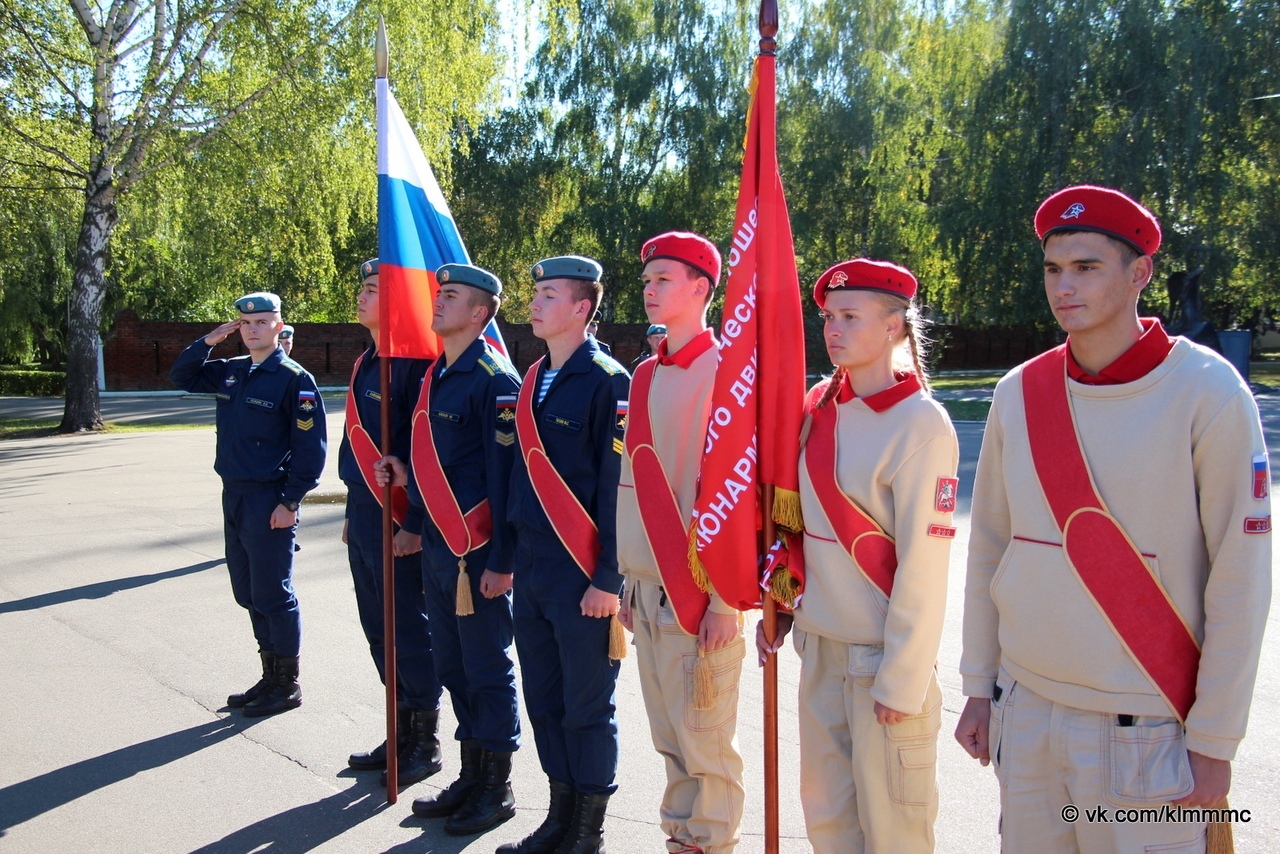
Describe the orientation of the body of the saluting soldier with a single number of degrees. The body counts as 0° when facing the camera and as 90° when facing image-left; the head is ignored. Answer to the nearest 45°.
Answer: approximately 45°

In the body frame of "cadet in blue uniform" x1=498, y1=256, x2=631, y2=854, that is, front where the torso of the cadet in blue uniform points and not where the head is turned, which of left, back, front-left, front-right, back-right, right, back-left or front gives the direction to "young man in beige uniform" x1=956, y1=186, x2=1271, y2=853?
left

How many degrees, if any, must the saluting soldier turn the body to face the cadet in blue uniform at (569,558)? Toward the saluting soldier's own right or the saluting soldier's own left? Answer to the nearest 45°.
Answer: approximately 90° to the saluting soldier's own left

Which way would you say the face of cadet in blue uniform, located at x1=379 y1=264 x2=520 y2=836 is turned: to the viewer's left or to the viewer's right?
to the viewer's left

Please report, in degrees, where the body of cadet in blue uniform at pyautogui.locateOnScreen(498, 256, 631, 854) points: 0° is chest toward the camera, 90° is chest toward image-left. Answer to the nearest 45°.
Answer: approximately 45°

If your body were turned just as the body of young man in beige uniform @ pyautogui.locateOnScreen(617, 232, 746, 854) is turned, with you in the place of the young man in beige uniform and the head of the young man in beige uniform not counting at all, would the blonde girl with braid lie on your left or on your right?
on your left

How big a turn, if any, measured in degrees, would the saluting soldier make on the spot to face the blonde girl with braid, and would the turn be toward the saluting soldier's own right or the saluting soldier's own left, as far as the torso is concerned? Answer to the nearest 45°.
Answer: approximately 90° to the saluting soldier's own left

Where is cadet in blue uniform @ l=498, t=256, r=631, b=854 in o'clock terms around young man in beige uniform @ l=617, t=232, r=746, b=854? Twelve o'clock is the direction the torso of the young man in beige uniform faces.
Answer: The cadet in blue uniform is roughly at 3 o'clock from the young man in beige uniform.

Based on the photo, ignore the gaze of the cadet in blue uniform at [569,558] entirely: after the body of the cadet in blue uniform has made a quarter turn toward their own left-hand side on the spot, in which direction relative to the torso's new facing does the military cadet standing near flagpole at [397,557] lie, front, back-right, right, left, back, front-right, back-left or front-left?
back

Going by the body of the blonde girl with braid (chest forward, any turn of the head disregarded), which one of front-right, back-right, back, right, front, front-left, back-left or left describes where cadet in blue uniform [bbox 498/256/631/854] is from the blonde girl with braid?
right

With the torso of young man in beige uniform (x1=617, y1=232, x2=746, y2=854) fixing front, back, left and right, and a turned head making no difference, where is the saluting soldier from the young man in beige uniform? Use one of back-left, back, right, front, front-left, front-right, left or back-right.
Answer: right

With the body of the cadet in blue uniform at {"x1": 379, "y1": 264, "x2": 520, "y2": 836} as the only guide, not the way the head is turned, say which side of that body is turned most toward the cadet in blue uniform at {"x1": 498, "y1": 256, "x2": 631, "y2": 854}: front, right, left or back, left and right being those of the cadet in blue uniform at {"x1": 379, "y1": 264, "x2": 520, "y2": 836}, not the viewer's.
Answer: left

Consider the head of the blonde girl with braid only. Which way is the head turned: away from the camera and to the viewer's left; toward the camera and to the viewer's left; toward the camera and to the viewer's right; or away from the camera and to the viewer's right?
toward the camera and to the viewer's left

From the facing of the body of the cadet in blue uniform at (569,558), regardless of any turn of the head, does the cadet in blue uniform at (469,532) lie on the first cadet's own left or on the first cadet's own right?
on the first cadet's own right

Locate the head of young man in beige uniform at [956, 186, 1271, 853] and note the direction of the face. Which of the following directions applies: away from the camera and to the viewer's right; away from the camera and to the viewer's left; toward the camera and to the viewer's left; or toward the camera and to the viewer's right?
toward the camera and to the viewer's left
